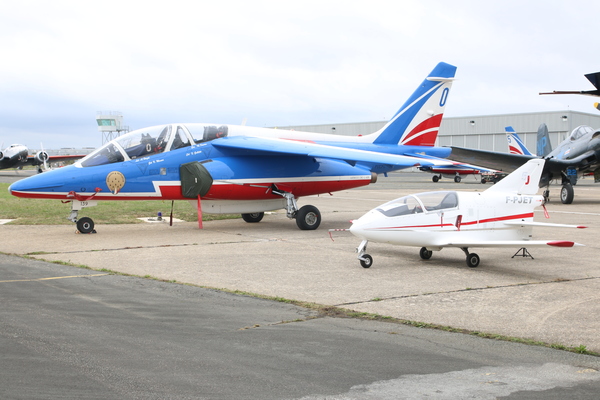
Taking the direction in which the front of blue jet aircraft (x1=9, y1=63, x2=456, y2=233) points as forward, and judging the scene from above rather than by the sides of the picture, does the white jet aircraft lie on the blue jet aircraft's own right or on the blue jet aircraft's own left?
on the blue jet aircraft's own left

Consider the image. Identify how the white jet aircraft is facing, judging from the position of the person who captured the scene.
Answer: facing the viewer and to the left of the viewer

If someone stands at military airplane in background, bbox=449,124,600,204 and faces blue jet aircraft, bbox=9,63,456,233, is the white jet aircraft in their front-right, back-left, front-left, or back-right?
front-left

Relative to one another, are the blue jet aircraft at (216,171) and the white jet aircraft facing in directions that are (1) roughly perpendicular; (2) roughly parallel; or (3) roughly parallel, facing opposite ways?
roughly parallel

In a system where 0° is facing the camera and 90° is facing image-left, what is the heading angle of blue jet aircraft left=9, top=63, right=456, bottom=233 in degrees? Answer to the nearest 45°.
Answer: approximately 45°

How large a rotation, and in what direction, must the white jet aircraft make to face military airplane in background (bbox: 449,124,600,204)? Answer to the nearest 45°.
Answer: approximately 135° to its right

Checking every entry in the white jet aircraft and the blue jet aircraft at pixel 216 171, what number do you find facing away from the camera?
0

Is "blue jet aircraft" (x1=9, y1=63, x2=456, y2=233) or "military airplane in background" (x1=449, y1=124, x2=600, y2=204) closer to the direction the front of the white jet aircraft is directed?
the blue jet aircraft

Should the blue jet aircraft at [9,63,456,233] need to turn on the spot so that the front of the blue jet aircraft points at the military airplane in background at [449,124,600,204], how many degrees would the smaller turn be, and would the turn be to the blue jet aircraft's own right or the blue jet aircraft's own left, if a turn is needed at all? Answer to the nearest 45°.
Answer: approximately 180°
